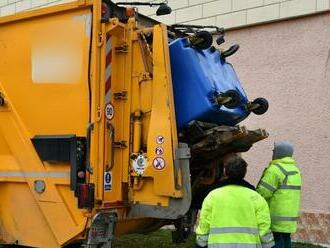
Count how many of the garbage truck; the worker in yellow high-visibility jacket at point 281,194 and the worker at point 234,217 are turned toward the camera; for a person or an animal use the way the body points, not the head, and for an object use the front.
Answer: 0

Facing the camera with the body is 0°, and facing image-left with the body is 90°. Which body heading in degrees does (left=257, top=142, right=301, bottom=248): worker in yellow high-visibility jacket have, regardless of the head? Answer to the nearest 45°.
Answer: approximately 135°

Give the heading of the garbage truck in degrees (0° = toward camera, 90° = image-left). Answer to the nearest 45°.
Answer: approximately 135°

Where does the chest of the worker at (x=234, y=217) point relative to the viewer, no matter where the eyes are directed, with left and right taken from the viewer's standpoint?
facing away from the viewer

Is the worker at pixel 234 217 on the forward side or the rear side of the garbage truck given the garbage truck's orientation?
on the rear side

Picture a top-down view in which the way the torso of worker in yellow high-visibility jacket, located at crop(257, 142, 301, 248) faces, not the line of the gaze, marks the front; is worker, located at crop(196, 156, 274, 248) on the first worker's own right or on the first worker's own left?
on the first worker's own left

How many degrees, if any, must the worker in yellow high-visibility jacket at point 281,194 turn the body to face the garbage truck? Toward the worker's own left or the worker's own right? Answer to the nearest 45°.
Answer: approximately 90° to the worker's own left

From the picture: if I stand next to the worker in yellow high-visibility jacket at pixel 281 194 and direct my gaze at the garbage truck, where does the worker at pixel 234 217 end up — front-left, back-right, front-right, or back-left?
front-left
